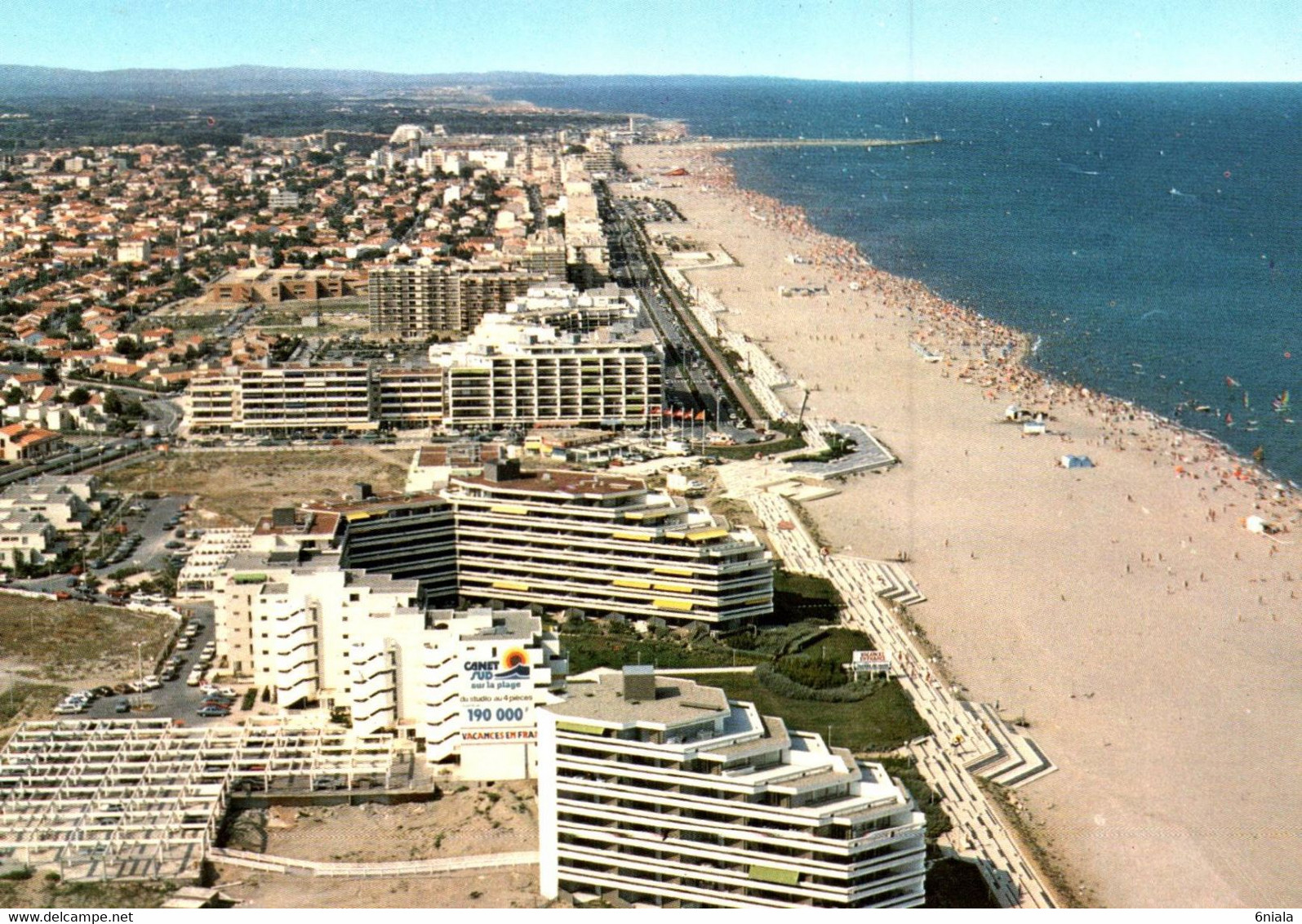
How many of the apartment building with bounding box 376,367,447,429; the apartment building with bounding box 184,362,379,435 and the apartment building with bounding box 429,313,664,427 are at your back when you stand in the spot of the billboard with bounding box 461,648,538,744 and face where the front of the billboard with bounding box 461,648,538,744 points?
3

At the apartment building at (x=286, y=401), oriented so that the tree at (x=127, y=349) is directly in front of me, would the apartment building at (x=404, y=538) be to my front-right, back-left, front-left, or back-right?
back-left

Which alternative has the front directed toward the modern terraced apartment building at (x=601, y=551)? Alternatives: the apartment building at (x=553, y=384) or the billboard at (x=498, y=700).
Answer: the apartment building

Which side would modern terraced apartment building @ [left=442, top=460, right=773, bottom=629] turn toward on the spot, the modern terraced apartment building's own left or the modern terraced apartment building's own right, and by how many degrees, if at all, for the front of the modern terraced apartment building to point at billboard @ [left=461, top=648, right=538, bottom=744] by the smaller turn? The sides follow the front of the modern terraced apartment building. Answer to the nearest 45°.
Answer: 0° — it already faces it

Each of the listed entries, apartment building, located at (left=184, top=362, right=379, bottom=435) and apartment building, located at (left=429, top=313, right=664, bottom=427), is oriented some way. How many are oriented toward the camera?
2

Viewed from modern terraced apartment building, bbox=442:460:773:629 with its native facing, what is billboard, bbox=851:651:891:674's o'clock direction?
The billboard is roughly at 10 o'clock from the modern terraced apartment building.

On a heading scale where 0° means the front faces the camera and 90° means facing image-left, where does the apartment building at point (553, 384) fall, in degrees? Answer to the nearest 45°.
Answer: approximately 0°

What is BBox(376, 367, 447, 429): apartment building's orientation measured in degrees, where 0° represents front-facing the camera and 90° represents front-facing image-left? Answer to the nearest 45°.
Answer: approximately 0°

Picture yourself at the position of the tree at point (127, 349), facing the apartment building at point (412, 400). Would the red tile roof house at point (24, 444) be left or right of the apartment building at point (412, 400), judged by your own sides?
right

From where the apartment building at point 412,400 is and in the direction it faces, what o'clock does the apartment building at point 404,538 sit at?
the apartment building at point 404,538 is roughly at 12 o'clock from the apartment building at point 412,400.

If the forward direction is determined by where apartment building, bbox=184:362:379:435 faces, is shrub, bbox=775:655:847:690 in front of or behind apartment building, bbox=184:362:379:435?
in front

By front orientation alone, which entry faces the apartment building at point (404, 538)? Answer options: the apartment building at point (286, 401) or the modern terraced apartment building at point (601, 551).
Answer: the apartment building at point (286, 401)

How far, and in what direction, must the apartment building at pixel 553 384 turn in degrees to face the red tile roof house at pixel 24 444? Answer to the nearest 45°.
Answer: approximately 90° to its right

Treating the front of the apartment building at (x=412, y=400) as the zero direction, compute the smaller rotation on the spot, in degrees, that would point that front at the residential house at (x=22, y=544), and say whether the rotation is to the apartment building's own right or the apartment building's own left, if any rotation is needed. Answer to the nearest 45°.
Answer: approximately 45° to the apartment building's own right
